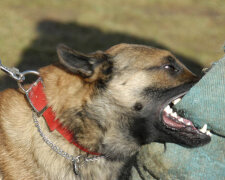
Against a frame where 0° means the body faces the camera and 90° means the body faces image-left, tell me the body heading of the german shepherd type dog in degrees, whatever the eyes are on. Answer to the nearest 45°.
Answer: approximately 270°
